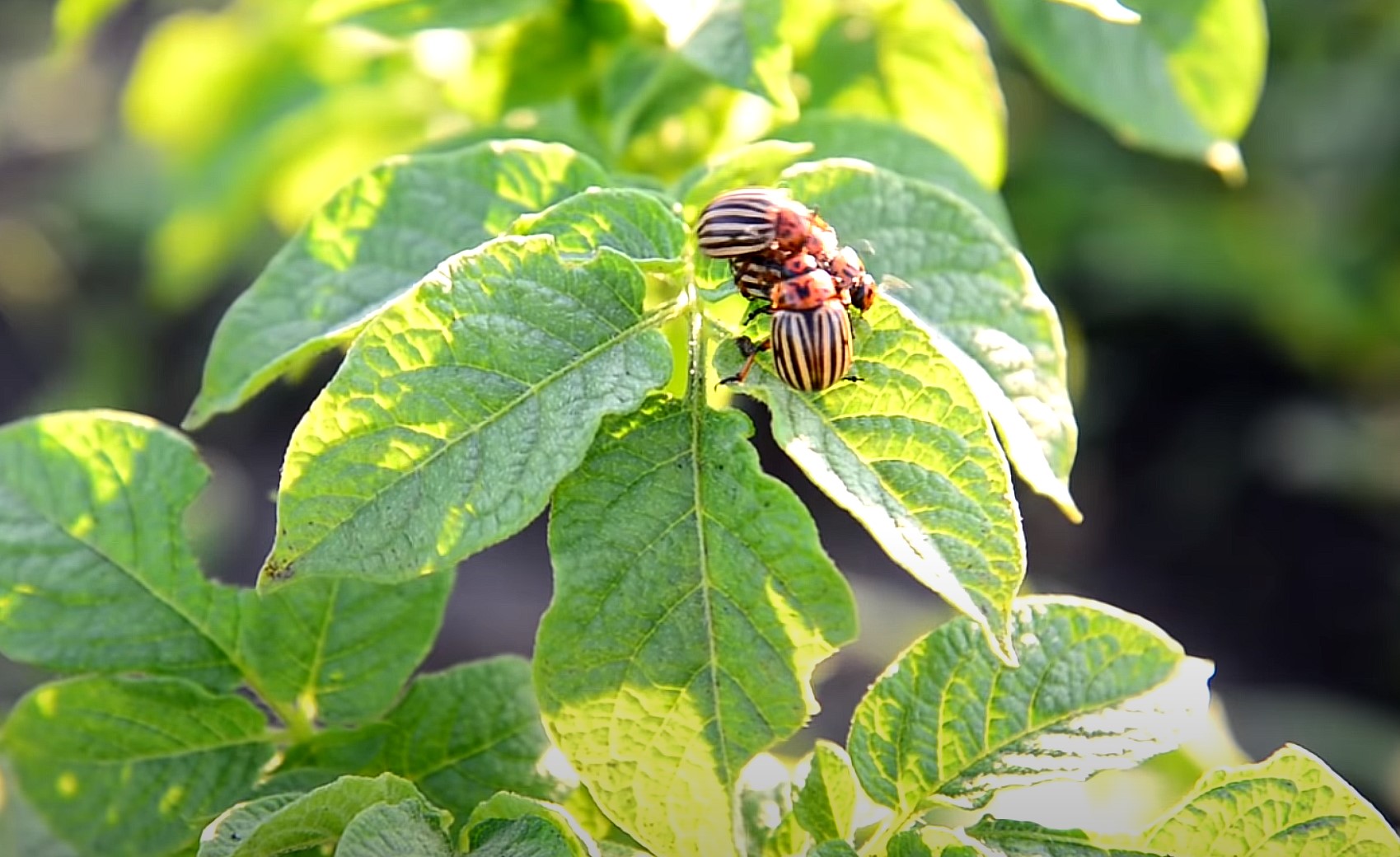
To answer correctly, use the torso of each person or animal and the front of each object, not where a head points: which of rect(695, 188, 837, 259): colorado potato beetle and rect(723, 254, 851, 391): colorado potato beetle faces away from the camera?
rect(723, 254, 851, 391): colorado potato beetle

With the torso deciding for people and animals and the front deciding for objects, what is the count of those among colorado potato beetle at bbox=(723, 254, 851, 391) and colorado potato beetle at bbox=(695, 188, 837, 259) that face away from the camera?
1

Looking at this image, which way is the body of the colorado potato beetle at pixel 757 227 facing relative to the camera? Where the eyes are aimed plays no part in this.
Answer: to the viewer's right

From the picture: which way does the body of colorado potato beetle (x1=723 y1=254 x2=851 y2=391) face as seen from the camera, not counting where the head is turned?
away from the camera

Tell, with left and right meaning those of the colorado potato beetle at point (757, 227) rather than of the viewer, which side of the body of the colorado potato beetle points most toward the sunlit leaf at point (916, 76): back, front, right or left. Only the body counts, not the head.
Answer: left

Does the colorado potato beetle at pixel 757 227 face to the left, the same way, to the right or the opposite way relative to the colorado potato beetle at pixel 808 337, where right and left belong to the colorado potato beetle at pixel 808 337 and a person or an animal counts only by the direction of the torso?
to the right

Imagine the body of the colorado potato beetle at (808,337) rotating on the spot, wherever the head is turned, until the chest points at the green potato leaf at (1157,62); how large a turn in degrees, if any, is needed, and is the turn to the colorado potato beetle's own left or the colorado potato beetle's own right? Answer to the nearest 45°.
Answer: approximately 45° to the colorado potato beetle's own right
